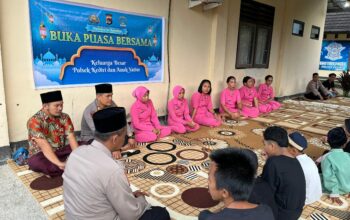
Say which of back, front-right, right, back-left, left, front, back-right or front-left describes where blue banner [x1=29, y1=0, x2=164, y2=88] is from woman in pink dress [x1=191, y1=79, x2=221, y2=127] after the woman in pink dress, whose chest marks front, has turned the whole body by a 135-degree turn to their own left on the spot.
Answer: back-left

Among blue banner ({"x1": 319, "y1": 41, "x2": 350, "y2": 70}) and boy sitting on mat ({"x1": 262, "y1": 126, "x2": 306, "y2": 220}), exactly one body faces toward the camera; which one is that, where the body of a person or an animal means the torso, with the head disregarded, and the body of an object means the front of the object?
the blue banner

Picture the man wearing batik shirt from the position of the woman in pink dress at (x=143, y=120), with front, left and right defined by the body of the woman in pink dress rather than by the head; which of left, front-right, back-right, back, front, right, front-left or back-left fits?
right

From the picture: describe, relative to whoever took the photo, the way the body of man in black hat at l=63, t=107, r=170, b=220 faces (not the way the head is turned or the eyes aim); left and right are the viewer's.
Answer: facing away from the viewer and to the right of the viewer

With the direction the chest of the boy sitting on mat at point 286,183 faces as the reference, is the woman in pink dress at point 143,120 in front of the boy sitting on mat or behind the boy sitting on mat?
in front

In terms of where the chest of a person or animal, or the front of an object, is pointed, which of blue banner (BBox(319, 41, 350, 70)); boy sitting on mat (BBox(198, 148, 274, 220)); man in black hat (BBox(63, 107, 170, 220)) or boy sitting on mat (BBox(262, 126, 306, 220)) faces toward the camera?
the blue banner

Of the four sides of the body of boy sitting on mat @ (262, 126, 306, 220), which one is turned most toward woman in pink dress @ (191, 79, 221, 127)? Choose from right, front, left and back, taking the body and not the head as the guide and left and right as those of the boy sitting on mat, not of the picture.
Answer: front

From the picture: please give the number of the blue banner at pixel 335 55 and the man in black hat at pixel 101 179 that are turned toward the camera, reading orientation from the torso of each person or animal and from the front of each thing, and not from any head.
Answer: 1

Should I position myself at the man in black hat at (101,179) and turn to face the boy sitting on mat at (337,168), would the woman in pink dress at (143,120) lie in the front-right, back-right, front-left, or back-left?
front-left

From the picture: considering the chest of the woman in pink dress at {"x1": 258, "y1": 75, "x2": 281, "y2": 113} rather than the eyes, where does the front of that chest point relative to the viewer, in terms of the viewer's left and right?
facing the viewer and to the right of the viewer

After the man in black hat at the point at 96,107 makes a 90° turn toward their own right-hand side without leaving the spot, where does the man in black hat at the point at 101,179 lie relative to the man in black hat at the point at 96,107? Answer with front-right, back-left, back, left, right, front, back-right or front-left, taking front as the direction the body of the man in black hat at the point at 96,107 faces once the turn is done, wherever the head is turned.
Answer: front-left
